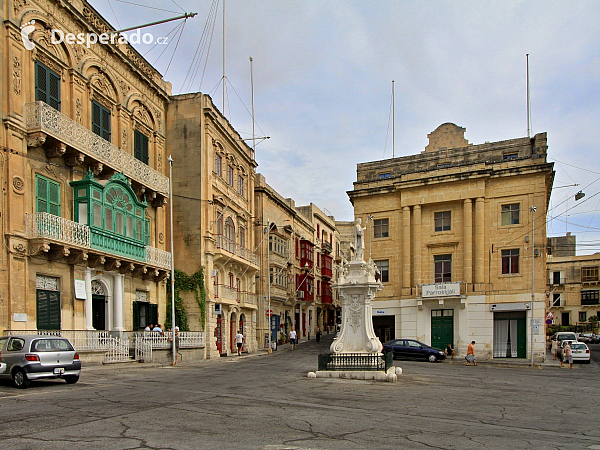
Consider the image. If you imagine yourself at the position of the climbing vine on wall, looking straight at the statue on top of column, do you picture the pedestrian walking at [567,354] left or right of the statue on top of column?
left

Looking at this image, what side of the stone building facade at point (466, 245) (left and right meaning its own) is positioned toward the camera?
front

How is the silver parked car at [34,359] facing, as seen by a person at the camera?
facing away from the viewer and to the left of the viewer

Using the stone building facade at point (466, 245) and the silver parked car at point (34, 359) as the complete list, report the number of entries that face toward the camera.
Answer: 1

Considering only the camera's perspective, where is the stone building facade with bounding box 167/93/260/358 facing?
facing the viewer and to the right of the viewer

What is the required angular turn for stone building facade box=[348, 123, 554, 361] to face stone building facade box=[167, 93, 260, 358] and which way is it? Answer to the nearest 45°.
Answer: approximately 45° to its right
